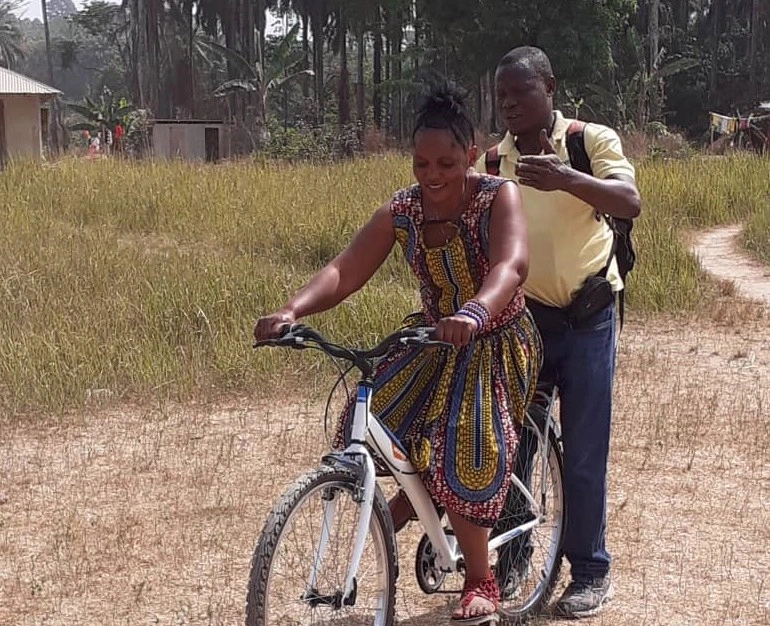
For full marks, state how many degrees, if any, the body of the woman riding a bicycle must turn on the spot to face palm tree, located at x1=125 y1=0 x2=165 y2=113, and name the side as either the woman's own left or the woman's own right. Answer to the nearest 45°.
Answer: approximately 135° to the woman's own right

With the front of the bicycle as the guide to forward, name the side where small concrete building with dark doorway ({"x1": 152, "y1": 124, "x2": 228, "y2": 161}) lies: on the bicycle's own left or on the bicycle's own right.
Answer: on the bicycle's own right

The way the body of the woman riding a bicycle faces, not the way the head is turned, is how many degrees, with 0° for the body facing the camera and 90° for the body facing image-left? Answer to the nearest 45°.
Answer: approximately 45°

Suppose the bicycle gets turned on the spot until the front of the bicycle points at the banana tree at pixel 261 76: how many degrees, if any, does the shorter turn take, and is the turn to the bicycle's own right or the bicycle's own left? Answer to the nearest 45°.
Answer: approximately 135° to the bicycle's own right

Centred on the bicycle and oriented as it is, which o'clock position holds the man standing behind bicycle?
The man standing behind bicycle is roughly at 6 o'clock from the bicycle.

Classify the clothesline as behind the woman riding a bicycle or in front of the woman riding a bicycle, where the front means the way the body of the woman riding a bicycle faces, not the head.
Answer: behind
